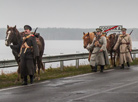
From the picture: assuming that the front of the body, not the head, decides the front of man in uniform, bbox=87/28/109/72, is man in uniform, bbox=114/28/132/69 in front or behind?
behind

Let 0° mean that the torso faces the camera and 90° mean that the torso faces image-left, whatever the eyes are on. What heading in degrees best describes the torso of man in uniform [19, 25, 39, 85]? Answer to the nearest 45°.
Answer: approximately 45°

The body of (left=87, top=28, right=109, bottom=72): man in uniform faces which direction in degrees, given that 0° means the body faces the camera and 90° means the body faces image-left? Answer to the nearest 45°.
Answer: approximately 45°
